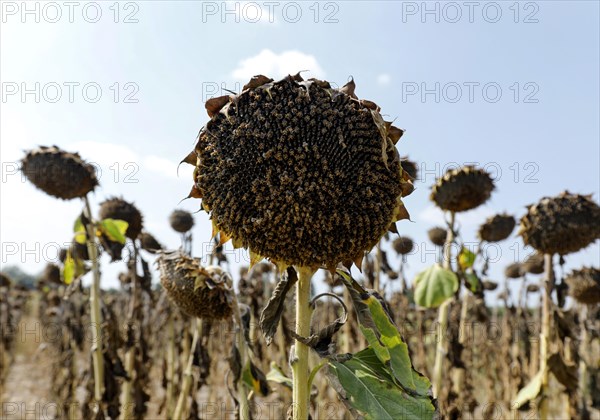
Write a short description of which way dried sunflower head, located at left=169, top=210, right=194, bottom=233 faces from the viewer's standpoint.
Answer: facing the viewer

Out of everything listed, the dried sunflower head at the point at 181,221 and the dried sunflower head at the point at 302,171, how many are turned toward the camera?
2

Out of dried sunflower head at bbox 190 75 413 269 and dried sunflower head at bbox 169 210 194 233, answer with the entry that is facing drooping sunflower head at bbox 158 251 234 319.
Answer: dried sunflower head at bbox 169 210 194 233

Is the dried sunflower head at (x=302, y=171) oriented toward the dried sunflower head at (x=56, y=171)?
no

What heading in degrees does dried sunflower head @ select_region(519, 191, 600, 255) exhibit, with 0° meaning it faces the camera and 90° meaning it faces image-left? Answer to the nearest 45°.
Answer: approximately 0°

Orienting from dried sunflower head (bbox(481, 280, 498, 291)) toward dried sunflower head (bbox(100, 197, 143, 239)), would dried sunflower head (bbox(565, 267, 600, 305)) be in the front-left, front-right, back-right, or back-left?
front-left

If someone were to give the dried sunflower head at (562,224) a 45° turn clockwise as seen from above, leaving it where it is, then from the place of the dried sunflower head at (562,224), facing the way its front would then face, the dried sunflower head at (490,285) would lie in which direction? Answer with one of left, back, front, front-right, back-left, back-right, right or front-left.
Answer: back-right

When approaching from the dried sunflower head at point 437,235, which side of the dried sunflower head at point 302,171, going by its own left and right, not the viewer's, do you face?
back

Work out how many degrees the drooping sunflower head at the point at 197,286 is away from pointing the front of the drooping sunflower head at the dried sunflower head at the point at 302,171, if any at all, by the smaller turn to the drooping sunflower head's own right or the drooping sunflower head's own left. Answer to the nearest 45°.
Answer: approximately 45° to the drooping sunflower head's own left

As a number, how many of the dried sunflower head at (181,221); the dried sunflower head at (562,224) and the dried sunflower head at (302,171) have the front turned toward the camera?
3

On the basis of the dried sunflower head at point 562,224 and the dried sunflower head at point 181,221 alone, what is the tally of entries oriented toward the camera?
2

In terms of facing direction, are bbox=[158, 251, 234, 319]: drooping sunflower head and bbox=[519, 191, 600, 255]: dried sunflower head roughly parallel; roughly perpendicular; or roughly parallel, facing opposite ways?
roughly parallel

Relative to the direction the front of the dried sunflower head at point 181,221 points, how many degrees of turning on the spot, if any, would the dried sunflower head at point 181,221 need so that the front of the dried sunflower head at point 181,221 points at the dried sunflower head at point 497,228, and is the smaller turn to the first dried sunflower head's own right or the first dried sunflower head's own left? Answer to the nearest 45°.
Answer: approximately 45° to the first dried sunflower head's own left

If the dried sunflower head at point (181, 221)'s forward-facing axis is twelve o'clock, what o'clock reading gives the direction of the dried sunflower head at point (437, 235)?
the dried sunflower head at point (437, 235) is roughly at 9 o'clock from the dried sunflower head at point (181, 221).

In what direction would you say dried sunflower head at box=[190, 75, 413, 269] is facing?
toward the camera

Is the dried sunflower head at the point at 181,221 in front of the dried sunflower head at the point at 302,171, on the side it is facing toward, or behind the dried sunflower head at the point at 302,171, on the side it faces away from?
behind

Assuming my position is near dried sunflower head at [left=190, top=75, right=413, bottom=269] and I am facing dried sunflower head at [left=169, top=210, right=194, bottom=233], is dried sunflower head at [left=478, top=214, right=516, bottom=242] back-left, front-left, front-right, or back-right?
front-right

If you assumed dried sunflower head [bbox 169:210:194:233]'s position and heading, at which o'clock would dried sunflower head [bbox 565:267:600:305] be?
dried sunflower head [bbox 565:267:600:305] is roughly at 10 o'clock from dried sunflower head [bbox 169:210:194:233].

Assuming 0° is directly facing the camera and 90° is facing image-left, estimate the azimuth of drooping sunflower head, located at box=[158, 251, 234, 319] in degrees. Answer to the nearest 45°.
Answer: approximately 45°

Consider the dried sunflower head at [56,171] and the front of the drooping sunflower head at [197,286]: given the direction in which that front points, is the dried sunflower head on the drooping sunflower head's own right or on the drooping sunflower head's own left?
on the drooping sunflower head's own right
